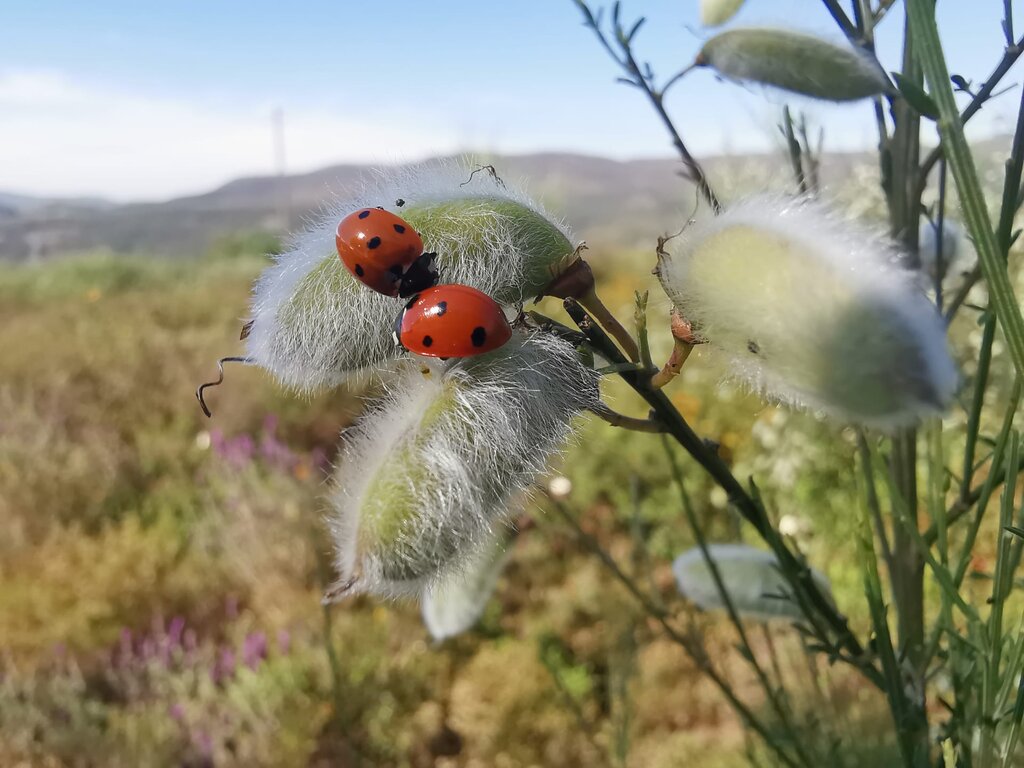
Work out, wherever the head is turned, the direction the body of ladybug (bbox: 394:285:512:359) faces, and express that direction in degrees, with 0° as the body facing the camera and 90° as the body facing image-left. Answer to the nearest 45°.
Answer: approximately 90°
